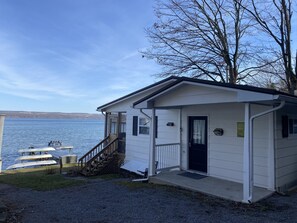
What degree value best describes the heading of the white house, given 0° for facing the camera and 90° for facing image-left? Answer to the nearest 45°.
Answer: approximately 45°
